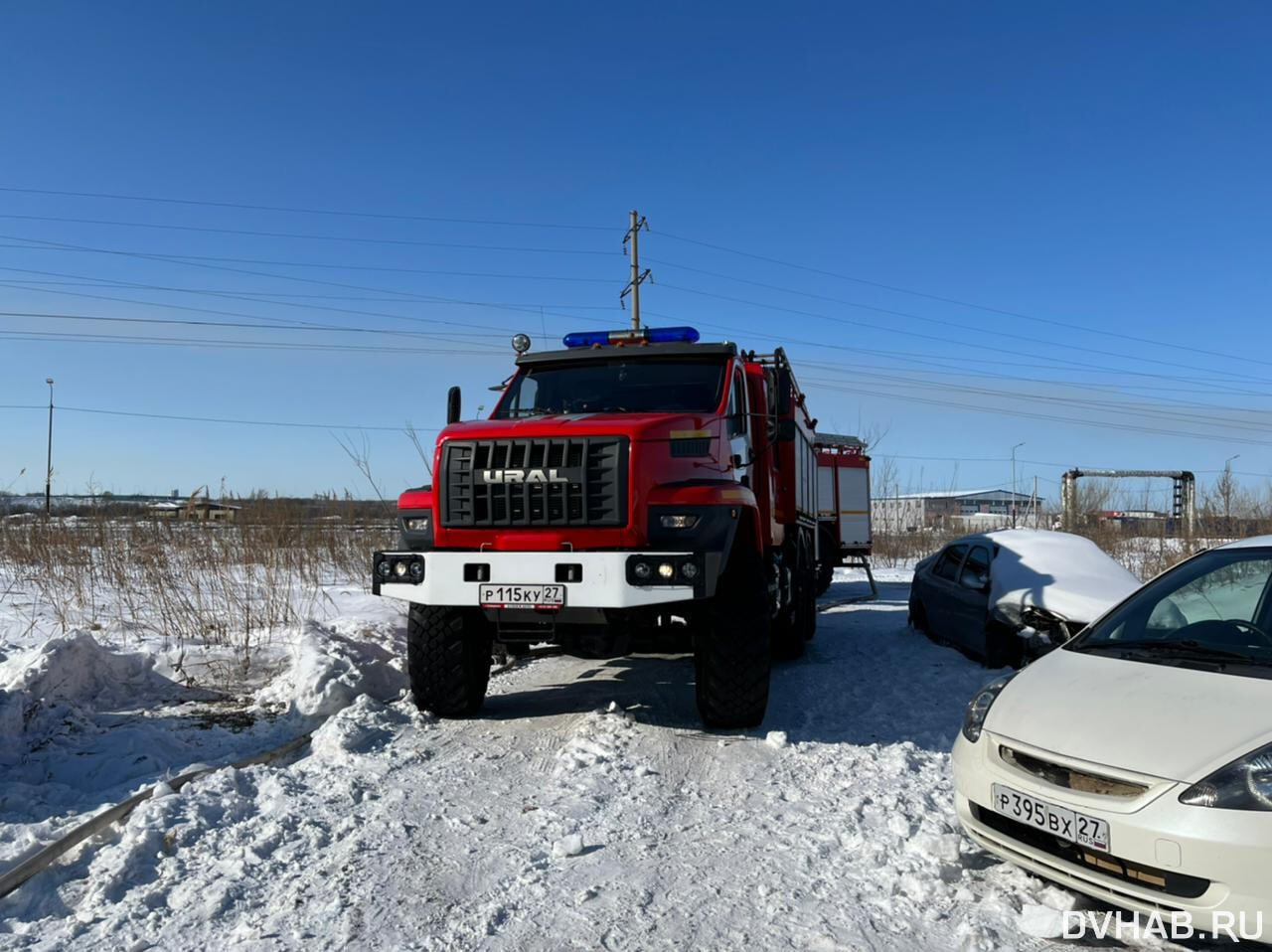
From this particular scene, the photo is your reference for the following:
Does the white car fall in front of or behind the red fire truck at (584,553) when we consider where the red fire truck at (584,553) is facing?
in front

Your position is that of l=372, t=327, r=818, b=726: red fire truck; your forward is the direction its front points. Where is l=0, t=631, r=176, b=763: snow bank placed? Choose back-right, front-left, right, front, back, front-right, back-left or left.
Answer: right

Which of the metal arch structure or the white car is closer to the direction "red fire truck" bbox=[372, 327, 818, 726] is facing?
the white car

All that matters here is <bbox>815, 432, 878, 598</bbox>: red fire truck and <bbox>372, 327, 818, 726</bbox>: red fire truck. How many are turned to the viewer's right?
0

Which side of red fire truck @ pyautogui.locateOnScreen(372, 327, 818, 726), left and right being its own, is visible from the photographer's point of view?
front

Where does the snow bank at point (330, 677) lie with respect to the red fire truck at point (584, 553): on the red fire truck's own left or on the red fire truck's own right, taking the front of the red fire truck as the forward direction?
on the red fire truck's own right

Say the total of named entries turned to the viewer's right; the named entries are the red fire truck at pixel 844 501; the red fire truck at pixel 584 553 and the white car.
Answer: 0

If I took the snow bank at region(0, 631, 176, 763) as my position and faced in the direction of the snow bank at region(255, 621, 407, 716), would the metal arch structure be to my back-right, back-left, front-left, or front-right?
front-left

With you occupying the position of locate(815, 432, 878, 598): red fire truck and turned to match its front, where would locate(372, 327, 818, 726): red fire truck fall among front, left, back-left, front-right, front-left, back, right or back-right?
front-left

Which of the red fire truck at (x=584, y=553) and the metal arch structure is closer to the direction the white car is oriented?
the red fire truck

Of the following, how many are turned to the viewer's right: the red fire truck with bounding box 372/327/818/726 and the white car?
0

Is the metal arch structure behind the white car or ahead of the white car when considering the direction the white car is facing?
behind

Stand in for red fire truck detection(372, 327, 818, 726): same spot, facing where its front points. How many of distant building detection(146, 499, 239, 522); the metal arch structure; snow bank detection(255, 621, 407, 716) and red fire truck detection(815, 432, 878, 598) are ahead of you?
0
